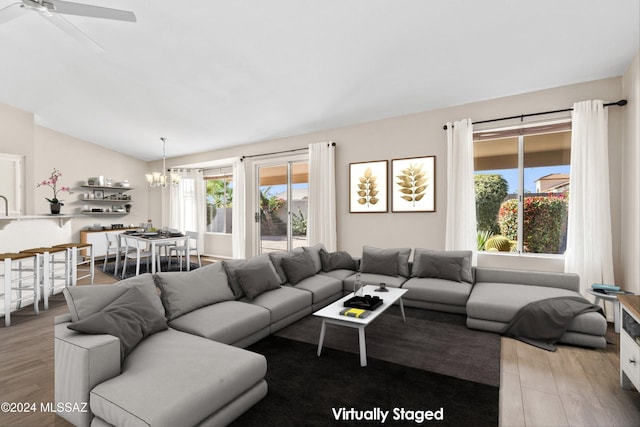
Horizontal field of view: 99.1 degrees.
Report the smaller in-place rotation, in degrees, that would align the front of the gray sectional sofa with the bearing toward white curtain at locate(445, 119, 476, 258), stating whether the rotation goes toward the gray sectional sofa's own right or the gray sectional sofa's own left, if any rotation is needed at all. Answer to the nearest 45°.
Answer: approximately 90° to the gray sectional sofa's own left

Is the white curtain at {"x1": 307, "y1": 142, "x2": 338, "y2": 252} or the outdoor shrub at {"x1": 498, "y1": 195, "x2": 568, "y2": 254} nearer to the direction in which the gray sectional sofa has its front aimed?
the outdoor shrub

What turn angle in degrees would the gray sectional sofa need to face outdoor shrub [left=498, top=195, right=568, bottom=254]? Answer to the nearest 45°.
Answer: approximately 90° to its left

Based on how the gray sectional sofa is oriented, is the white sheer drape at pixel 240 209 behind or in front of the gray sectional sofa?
behind

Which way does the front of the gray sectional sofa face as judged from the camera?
facing the viewer and to the right of the viewer

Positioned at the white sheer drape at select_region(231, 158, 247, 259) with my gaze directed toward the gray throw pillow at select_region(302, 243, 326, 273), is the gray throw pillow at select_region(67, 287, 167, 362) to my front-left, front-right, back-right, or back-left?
front-right

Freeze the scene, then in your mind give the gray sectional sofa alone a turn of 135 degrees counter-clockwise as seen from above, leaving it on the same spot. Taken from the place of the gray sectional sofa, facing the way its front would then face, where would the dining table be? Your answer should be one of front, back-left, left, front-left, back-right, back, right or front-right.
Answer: front-left

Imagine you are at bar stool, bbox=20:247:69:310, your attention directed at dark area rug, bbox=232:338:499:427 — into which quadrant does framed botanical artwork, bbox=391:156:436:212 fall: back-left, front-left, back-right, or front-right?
front-left

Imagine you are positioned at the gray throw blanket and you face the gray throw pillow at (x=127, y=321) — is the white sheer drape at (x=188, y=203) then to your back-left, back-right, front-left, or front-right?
front-right

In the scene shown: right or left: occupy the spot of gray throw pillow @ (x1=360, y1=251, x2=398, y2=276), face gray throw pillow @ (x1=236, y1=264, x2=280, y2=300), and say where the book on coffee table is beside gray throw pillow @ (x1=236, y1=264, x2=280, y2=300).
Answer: left

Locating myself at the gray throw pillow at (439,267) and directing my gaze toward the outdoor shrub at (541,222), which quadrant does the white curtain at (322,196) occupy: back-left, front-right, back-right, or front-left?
back-left

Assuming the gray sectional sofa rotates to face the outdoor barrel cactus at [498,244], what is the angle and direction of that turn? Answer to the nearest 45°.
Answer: approximately 90° to its left

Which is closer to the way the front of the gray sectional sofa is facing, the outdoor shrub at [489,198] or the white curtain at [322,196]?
the outdoor shrub

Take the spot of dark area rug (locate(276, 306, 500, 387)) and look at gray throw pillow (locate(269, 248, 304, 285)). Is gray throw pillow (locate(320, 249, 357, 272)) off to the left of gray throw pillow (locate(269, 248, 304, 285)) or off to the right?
right
